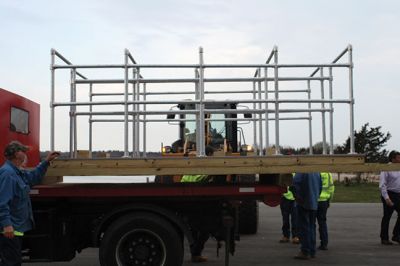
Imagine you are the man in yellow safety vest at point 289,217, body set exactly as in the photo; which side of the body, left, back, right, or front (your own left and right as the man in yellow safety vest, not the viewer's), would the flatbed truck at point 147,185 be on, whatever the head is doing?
front

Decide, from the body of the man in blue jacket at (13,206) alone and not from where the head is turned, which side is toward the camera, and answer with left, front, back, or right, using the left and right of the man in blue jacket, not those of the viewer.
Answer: right

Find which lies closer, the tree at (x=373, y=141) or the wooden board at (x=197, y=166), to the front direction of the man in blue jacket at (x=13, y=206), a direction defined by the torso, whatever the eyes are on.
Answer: the wooden board

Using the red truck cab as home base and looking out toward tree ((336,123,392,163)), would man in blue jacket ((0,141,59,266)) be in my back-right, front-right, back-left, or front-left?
back-right

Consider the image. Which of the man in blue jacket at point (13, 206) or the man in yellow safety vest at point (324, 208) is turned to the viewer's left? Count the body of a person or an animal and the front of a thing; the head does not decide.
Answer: the man in yellow safety vest

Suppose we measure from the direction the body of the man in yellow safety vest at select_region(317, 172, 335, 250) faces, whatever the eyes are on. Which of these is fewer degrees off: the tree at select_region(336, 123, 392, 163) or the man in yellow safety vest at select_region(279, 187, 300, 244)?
the man in yellow safety vest

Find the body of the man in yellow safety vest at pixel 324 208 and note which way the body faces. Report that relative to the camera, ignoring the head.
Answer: to the viewer's left

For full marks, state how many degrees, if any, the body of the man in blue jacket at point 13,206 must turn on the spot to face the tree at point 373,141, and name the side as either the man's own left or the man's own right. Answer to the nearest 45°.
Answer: approximately 45° to the man's own left

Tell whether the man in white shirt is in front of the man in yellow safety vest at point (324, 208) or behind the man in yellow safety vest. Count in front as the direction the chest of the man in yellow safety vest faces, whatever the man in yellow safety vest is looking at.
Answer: behind

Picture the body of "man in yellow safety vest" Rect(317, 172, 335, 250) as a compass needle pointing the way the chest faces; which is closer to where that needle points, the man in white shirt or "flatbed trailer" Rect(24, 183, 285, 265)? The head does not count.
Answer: the flatbed trailer

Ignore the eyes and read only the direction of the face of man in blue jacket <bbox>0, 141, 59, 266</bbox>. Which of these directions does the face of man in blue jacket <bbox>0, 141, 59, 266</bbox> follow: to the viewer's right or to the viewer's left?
to the viewer's right
